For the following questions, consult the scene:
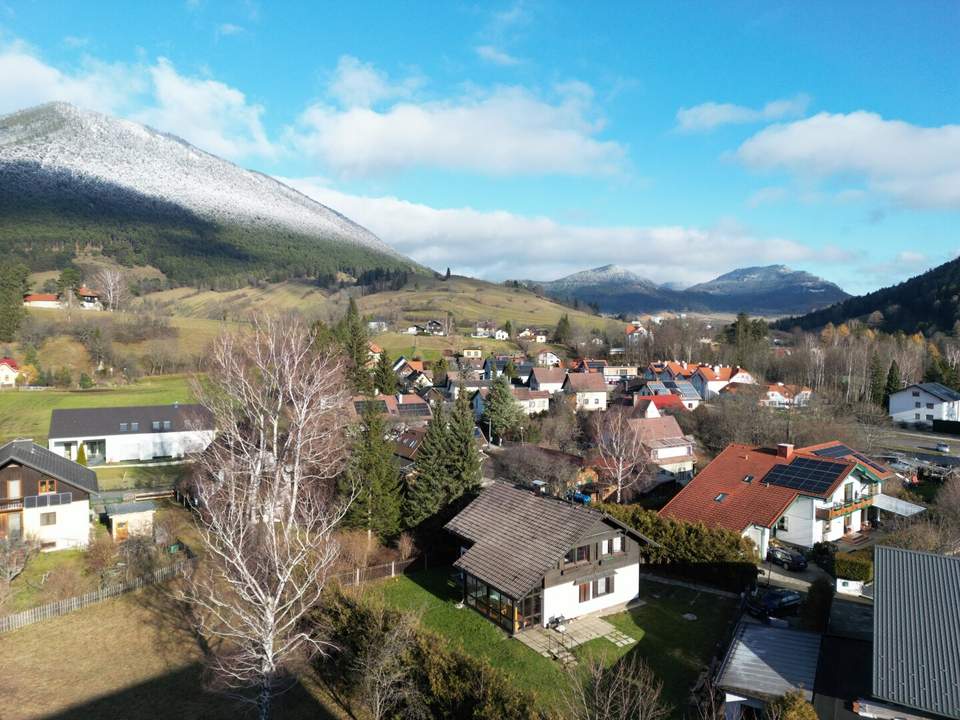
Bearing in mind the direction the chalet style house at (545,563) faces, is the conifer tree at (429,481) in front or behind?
behind

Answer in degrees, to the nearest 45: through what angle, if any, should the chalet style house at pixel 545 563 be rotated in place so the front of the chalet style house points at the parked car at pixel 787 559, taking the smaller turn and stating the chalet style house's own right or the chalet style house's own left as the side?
approximately 90° to the chalet style house's own left

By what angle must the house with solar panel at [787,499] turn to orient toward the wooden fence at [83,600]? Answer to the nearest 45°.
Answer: approximately 90° to its right

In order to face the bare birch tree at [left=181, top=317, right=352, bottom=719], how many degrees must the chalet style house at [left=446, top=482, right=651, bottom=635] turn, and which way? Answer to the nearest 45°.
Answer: approximately 135° to its right

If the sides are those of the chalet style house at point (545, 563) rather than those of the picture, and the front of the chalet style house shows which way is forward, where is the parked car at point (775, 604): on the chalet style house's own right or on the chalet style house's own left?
on the chalet style house's own left

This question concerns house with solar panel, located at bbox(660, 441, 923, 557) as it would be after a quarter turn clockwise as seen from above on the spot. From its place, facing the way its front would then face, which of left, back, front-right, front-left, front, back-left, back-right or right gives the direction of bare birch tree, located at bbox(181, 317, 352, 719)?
front

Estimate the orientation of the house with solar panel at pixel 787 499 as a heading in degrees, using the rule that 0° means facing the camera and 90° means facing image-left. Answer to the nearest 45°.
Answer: approximately 315°

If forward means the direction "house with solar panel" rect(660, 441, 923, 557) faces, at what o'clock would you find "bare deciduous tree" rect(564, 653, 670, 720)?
The bare deciduous tree is roughly at 2 o'clock from the house with solar panel.

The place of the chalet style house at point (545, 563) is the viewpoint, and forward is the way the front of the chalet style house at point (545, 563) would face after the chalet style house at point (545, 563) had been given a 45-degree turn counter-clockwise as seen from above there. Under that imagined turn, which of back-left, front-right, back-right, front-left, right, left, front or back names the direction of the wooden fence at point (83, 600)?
back

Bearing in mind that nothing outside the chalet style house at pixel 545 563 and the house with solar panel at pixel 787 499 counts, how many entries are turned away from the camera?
0

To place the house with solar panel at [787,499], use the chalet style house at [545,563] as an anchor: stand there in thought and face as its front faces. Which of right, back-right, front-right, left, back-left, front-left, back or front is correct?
left

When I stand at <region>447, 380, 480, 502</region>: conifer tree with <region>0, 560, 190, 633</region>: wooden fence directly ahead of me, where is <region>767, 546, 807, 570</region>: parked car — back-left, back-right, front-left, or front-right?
back-left

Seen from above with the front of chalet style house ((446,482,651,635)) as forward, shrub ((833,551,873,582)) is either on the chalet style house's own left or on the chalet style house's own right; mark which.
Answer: on the chalet style house's own left

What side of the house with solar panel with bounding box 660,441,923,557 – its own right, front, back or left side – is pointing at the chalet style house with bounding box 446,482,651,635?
right
